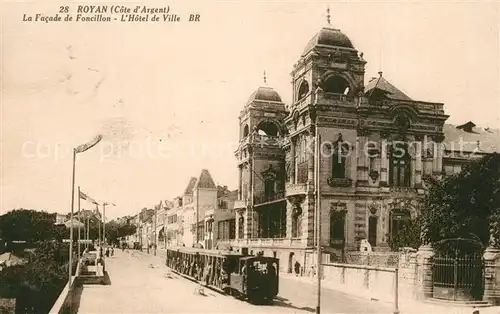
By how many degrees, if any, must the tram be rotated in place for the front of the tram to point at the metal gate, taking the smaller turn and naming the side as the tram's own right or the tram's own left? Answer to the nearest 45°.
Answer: approximately 45° to the tram's own left

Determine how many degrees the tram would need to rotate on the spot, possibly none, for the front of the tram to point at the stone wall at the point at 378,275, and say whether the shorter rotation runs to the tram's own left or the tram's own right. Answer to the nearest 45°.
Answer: approximately 90° to the tram's own left
